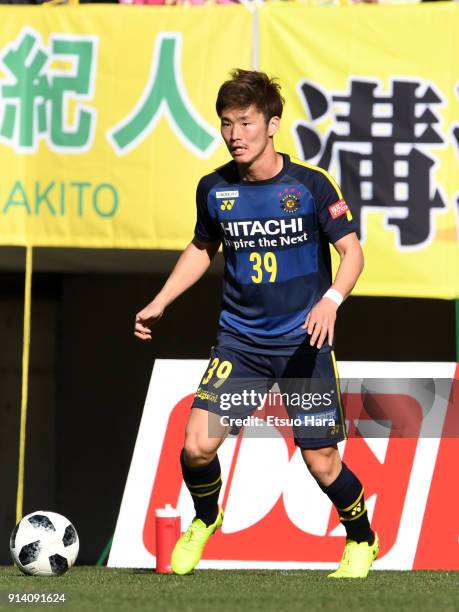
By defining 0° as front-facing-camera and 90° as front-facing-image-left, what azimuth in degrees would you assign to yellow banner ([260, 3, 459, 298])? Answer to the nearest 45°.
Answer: approximately 0°

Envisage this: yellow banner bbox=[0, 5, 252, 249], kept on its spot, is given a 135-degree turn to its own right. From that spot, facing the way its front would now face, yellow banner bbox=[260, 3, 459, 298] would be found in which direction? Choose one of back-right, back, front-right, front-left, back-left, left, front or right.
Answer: back-right

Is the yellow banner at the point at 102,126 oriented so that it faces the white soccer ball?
yes

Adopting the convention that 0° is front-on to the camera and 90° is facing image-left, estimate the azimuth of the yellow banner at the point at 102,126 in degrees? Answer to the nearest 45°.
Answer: approximately 0°

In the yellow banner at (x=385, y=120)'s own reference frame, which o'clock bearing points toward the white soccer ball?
The white soccer ball is roughly at 1 o'clock from the yellow banner.
